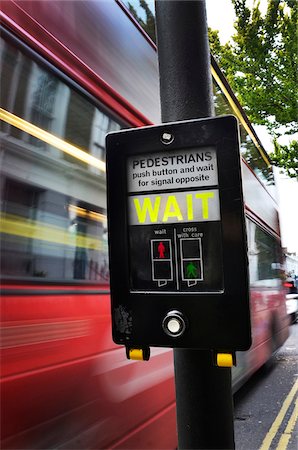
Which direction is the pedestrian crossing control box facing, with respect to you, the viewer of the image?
facing the viewer

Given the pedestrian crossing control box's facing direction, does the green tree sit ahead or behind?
behind
